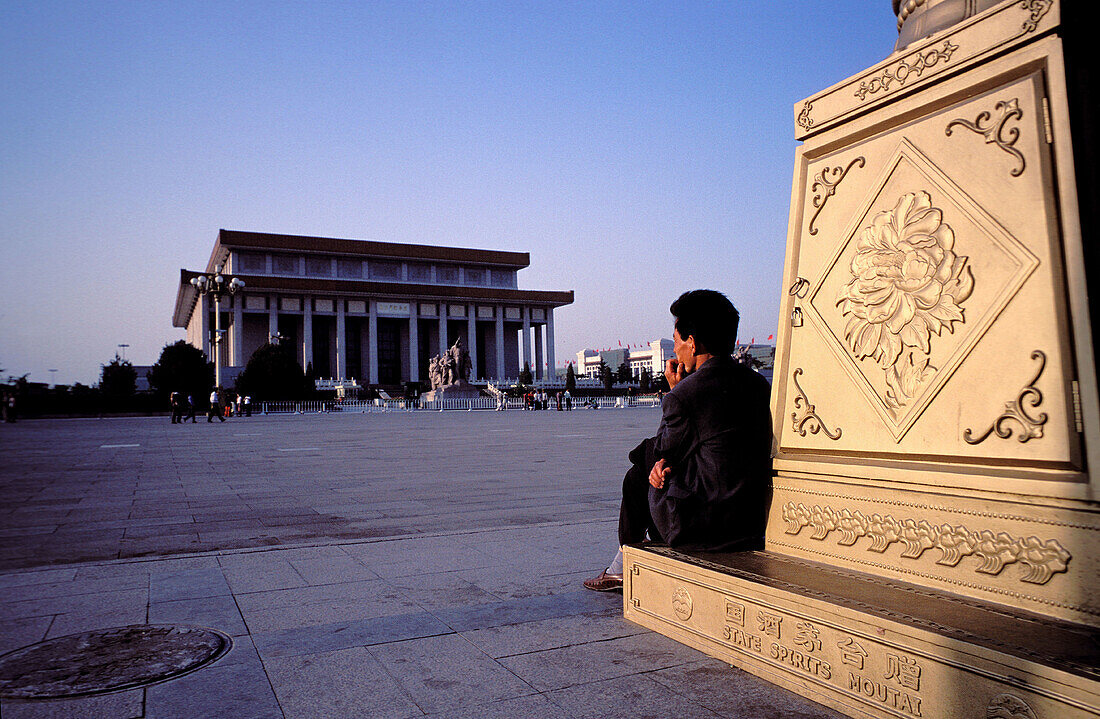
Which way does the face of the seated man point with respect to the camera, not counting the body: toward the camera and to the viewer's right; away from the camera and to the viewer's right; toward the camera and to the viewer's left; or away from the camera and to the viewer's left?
away from the camera and to the viewer's left

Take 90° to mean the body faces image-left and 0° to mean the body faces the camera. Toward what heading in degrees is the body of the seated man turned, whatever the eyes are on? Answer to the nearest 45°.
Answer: approximately 135°

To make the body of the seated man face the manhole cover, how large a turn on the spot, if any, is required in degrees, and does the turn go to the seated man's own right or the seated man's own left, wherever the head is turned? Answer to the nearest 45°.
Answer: approximately 45° to the seated man's own left

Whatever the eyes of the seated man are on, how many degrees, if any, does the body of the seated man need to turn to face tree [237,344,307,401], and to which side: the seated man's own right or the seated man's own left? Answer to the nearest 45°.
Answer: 0° — they already face it

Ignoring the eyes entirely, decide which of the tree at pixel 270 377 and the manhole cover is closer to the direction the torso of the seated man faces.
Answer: the tree
